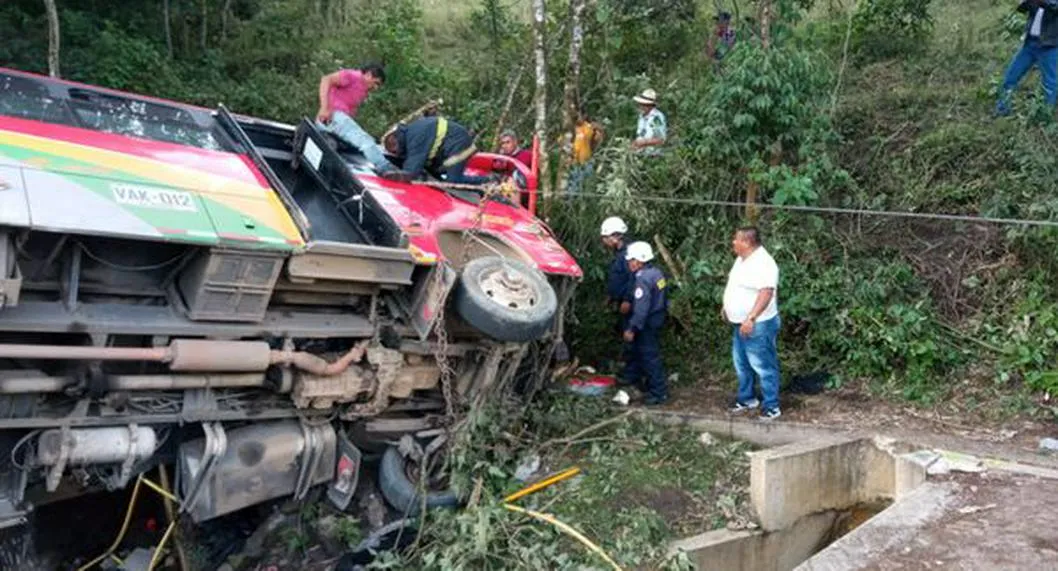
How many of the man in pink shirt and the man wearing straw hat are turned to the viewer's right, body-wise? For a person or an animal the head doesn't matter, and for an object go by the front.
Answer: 1

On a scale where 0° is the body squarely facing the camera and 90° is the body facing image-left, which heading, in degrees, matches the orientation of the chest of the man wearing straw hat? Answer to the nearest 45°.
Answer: approximately 45°

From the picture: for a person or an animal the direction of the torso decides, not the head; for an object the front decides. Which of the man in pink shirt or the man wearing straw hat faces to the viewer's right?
the man in pink shirt

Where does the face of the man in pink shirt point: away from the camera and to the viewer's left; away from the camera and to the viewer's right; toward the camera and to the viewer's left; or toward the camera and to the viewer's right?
toward the camera and to the viewer's right

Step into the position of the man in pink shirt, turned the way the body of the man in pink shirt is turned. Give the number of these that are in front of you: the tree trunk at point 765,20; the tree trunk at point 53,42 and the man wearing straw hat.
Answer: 2

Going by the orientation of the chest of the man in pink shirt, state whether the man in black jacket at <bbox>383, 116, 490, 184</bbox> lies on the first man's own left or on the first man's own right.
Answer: on the first man's own right

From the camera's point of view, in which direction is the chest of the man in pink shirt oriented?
to the viewer's right

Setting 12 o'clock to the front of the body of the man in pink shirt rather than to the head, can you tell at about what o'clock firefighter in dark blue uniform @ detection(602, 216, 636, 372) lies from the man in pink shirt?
The firefighter in dark blue uniform is roughly at 1 o'clock from the man in pink shirt.

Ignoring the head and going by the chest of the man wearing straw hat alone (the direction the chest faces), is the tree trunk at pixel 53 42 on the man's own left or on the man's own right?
on the man's own right

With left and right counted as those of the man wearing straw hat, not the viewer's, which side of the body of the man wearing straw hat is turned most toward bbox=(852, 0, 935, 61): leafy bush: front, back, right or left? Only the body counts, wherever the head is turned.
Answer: back

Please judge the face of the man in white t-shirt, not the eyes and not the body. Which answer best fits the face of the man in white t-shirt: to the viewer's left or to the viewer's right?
to the viewer's left

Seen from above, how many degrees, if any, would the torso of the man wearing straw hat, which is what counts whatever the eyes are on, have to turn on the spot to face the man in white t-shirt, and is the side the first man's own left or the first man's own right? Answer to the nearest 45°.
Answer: approximately 45° to the first man's own left

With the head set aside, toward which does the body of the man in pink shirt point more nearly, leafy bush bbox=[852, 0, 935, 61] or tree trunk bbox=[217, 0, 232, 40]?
the leafy bush
